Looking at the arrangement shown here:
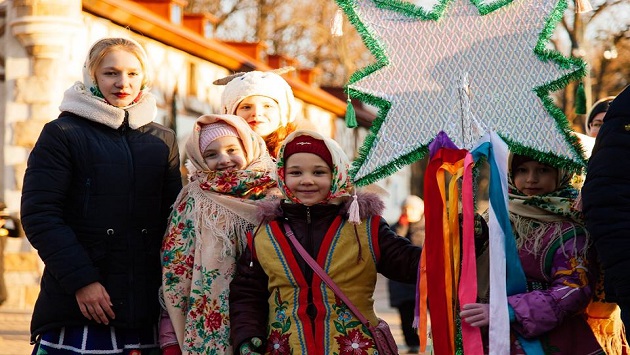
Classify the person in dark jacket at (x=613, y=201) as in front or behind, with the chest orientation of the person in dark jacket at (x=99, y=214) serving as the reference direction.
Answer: in front

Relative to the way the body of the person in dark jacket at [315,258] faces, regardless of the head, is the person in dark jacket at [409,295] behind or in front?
behind

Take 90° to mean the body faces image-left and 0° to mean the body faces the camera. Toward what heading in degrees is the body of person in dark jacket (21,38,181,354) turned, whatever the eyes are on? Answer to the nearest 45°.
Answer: approximately 315°

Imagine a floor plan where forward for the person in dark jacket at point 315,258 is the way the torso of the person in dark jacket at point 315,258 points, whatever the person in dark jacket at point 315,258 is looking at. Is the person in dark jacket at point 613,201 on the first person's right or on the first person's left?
on the first person's left

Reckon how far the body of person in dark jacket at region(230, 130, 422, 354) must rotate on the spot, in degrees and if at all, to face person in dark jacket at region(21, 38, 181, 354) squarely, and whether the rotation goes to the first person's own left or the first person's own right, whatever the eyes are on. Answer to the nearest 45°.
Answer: approximately 90° to the first person's own right

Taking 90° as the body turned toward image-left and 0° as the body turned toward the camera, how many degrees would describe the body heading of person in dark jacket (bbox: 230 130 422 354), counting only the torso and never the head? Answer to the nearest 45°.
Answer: approximately 0°

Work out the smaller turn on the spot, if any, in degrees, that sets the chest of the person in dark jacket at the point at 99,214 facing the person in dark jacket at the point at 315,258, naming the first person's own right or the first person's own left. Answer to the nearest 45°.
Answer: approximately 45° to the first person's own left

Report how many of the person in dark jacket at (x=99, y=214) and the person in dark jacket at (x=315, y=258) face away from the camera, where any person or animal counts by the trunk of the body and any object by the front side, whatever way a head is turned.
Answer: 0
